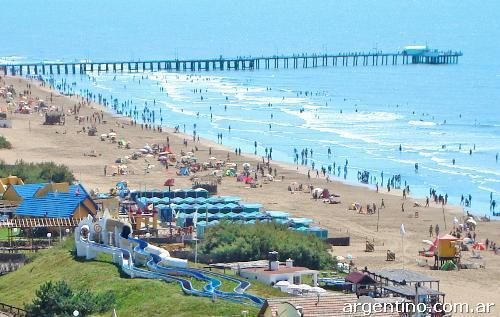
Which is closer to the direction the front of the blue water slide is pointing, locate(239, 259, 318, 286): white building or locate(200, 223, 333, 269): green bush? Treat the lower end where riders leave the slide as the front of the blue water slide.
the white building

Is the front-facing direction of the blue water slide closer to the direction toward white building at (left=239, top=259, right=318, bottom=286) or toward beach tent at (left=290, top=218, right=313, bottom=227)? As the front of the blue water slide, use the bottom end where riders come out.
the white building

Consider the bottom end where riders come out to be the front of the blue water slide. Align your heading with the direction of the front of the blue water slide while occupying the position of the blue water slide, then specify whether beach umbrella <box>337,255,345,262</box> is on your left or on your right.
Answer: on your left

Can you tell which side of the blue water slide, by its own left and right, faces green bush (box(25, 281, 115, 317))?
right

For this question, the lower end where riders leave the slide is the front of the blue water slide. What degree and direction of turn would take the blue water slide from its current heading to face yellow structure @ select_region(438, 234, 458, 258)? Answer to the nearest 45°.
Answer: approximately 90° to its left

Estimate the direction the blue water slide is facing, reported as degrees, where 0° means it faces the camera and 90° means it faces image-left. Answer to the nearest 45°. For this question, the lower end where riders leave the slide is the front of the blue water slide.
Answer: approximately 315°

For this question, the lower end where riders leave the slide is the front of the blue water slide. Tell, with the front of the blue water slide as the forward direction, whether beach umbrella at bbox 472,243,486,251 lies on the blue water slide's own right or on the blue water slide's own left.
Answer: on the blue water slide's own left
